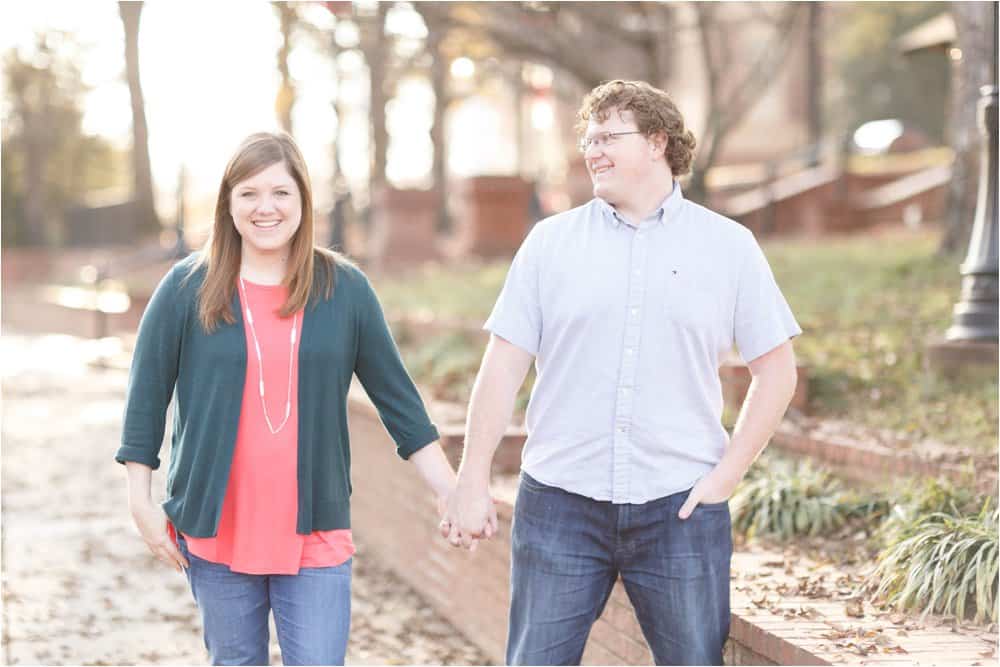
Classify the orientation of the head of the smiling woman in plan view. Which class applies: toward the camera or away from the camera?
toward the camera

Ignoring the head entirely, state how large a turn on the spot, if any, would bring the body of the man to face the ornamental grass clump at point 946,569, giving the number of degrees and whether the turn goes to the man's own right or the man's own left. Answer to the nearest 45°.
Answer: approximately 135° to the man's own left

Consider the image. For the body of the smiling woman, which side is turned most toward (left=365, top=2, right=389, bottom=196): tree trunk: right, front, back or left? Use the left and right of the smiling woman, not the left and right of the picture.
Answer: back

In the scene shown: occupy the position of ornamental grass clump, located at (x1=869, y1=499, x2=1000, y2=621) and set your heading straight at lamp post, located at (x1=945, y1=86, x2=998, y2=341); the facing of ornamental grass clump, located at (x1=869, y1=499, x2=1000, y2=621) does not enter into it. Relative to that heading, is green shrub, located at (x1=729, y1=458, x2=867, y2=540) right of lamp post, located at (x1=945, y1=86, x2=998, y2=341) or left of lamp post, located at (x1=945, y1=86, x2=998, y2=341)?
left

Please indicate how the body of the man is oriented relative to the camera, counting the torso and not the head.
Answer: toward the camera

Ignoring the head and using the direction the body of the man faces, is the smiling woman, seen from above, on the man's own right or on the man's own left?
on the man's own right

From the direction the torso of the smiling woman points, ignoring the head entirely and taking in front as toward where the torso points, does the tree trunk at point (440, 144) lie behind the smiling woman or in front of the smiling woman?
behind

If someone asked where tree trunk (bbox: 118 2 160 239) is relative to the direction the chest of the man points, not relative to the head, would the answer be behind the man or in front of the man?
behind

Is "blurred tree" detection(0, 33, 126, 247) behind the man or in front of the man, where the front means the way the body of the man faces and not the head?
behind

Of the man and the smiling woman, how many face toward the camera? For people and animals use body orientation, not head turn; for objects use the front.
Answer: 2

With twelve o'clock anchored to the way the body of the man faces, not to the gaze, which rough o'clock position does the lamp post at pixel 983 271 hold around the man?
The lamp post is roughly at 7 o'clock from the man.

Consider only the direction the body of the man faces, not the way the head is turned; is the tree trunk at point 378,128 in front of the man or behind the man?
behind

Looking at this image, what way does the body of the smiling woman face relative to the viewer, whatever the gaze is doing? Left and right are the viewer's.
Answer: facing the viewer

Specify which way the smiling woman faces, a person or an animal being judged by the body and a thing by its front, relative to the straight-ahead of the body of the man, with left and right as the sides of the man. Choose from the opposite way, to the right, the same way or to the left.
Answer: the same way
